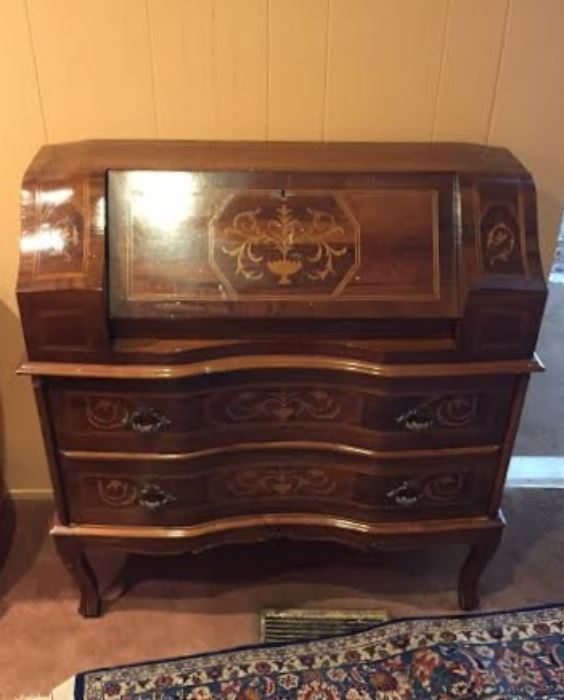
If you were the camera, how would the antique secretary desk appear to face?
facing the viewer
